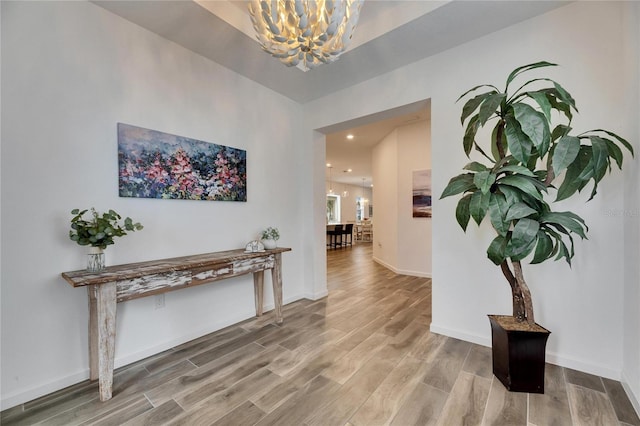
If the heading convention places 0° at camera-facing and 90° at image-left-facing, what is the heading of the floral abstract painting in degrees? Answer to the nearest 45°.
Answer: approximately 315°

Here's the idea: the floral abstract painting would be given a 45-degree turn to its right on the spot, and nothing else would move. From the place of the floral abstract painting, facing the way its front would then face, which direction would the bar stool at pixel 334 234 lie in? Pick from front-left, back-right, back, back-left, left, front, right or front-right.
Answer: back-left

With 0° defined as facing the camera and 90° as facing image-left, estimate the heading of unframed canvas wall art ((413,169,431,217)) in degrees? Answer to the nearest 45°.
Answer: approximately 45°

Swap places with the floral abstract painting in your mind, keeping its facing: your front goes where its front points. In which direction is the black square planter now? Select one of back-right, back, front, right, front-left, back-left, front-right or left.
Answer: front

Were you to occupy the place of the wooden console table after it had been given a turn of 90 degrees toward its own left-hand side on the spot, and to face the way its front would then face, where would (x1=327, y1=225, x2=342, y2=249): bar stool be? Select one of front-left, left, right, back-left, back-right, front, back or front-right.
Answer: front

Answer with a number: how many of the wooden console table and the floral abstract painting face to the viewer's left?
0

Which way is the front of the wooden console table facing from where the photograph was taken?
facing the viewer and to the right of the viewer

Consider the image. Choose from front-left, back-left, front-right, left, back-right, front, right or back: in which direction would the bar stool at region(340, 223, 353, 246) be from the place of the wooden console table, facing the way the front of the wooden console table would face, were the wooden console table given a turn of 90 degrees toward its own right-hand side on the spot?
back

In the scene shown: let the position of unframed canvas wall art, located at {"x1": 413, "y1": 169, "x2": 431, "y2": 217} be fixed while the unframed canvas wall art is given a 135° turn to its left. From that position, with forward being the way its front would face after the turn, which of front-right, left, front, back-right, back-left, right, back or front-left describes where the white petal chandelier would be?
right

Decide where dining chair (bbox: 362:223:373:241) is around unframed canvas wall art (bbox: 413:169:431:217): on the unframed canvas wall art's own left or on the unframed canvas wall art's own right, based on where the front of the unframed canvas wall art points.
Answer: on the unframed canvas wall art's own right

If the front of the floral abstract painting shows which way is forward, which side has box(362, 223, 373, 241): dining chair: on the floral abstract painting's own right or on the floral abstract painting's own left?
on the floral abstract painting's own left

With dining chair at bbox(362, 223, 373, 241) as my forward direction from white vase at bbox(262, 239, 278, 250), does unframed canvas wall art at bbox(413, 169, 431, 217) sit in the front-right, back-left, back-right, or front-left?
front-right

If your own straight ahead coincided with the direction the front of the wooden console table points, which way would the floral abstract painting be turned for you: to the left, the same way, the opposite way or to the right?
the same way
